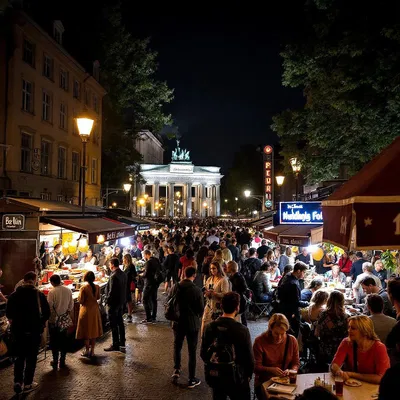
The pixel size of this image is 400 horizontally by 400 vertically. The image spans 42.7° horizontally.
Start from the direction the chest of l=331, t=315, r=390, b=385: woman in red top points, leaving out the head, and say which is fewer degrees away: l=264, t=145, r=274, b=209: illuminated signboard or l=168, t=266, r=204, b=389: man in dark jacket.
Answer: the man in dark jacket

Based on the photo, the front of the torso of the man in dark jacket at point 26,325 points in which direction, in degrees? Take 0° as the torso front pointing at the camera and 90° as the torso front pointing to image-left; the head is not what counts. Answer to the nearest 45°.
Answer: approximately 180°

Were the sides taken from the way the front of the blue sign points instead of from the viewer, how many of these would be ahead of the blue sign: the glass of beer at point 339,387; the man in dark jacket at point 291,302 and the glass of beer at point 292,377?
3

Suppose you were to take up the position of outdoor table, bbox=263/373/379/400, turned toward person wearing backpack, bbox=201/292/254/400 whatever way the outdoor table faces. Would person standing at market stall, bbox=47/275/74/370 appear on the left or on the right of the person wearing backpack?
right

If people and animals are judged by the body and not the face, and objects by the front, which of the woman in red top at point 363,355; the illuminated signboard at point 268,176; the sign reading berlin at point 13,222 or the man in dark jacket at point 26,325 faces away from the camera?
the man in dark jacket

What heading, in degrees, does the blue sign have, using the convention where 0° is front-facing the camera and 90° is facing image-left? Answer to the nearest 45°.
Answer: approximately 0°

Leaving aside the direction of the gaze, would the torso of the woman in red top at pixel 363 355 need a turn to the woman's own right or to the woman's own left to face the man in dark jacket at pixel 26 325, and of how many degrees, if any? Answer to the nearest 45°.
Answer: approximately 45° to the woman's own right
